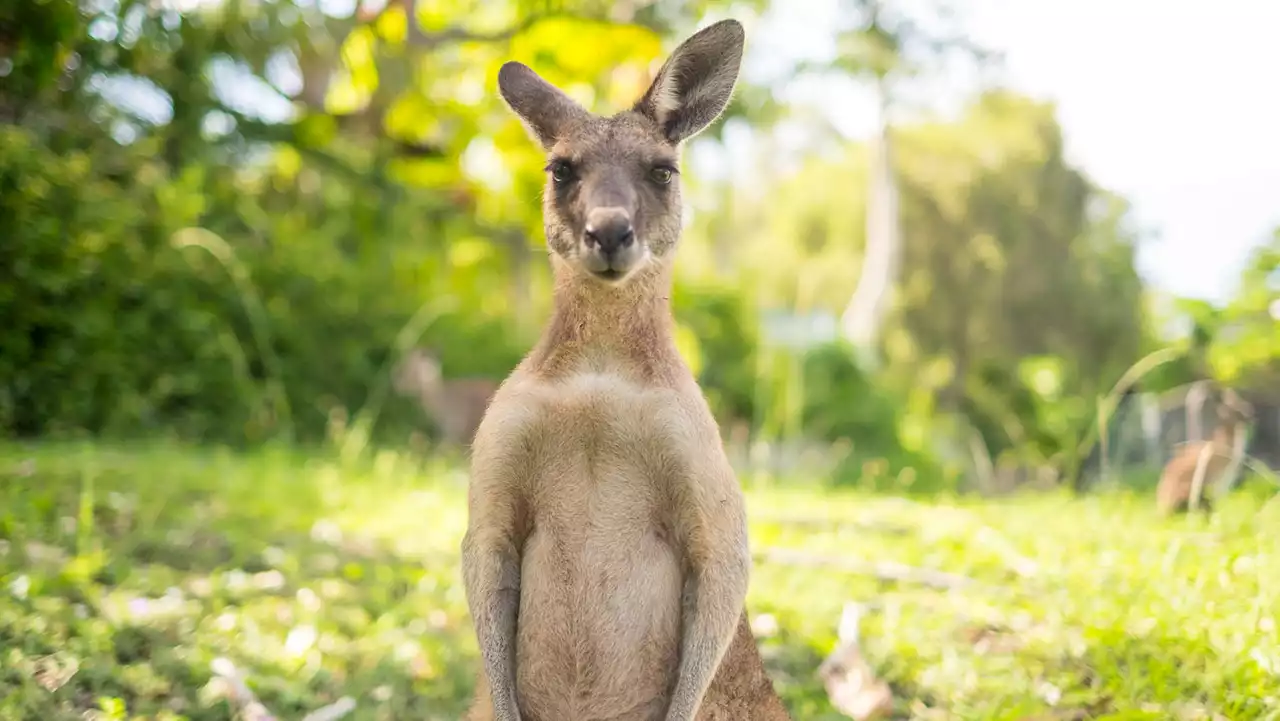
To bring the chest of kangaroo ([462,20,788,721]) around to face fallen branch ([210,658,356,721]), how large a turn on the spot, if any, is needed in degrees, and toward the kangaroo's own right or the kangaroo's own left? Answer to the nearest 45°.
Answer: approximately 135° to the kangaroo's own right

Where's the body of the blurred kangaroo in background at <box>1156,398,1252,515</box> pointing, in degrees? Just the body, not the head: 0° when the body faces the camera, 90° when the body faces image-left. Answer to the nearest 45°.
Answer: approximately 270°

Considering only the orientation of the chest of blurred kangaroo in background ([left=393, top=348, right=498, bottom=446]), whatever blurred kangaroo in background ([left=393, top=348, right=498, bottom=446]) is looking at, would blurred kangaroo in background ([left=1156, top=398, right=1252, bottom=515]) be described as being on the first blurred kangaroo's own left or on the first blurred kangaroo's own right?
on the first blurred kangaroo's own left

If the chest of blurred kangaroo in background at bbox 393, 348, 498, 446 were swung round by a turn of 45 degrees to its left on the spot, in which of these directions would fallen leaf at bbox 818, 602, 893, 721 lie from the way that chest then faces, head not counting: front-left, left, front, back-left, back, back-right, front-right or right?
front-left

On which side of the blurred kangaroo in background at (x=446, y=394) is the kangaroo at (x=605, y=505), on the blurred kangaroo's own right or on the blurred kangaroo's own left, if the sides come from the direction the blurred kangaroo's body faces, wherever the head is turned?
on the blurred kangaroo's own left

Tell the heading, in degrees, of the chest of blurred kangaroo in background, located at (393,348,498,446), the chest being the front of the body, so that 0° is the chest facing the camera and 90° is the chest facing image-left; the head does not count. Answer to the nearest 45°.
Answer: approximately 90°

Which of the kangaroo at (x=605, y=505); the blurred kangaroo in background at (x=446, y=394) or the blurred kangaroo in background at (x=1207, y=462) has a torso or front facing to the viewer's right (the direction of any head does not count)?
the blurred kangaroo in background at (x=1207, y=462)

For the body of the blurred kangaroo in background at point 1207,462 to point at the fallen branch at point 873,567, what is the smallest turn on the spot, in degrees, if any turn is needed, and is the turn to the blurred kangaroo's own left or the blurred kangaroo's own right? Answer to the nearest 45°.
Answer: approximately 135° to the blurred kangaroo's own right

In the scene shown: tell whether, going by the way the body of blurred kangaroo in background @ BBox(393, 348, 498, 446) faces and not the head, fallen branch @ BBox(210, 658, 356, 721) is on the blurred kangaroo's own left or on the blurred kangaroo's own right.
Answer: on the blurred kangaroo's own left
